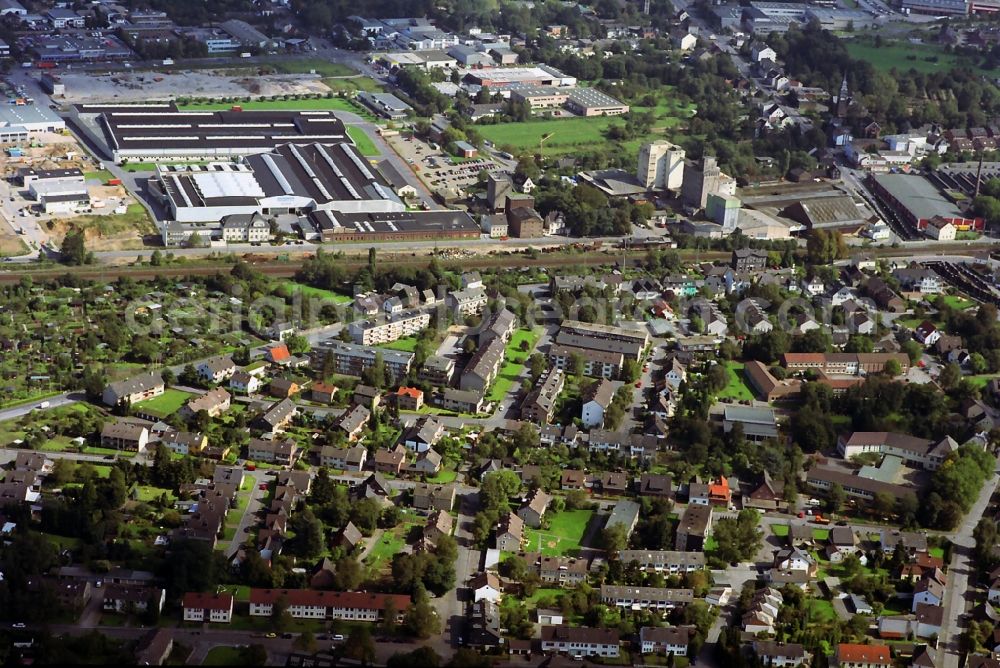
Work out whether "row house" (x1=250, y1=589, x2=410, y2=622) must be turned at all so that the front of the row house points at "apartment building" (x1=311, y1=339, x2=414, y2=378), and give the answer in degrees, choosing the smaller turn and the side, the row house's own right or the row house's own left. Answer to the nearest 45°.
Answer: approximately 180°

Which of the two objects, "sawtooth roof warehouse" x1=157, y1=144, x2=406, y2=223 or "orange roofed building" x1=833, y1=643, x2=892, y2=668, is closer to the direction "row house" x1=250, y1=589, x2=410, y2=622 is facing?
the orange roofed building

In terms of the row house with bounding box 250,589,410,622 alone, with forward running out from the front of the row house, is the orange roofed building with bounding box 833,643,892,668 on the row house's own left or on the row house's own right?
on the row house's own left

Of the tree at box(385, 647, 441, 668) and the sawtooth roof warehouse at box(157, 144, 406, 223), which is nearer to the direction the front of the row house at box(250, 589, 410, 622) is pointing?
the tree

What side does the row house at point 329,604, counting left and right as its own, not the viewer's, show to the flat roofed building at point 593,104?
back

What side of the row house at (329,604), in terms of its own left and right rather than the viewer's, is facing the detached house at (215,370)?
back

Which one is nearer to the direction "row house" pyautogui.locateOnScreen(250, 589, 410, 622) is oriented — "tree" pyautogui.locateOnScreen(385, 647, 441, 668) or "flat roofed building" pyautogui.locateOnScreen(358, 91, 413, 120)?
the tree

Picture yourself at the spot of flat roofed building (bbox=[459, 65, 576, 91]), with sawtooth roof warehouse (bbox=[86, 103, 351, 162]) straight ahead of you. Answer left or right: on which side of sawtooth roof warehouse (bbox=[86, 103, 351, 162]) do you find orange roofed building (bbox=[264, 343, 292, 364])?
left

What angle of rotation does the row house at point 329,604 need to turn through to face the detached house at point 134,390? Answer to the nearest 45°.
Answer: approximately 135° to its right

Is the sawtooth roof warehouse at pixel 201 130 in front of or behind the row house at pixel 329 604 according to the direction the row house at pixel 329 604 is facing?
behind

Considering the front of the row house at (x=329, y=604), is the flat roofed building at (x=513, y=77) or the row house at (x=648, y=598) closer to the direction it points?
the row house

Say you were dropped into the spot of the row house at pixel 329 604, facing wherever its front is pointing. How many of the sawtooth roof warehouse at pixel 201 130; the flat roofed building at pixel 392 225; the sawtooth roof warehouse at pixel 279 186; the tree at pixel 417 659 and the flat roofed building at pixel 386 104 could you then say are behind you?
4

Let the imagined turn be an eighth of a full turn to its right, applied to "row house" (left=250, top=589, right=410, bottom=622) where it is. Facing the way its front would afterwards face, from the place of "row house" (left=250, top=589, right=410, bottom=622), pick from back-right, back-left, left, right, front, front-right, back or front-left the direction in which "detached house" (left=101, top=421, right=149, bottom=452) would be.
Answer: right

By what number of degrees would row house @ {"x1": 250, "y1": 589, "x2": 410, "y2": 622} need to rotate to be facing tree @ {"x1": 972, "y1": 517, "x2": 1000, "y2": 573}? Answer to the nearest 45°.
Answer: approximately 90° to its left

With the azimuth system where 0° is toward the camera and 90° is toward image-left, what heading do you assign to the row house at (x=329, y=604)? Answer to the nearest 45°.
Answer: approximately 0°

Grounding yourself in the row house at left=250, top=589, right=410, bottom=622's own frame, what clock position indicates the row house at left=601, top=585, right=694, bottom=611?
the row house at left=601, top=585, right=694, bottom=611 is roughly at 9 o'clock from the row house at left=250, top=589, right=410, bottom=622.
